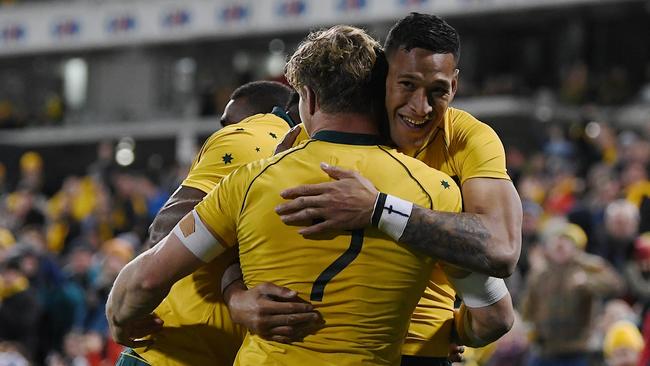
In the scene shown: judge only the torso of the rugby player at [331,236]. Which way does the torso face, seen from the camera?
away from the camera

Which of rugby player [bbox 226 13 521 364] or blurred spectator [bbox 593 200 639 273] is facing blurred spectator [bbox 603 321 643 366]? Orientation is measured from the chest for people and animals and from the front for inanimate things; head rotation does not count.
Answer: blurred spectator [bbox 593 200 639 273]

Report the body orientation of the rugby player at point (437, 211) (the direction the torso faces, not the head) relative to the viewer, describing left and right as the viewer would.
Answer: facing the viewer and to the left of the viewer

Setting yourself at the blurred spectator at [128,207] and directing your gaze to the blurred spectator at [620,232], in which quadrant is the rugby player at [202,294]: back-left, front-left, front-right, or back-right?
front-right

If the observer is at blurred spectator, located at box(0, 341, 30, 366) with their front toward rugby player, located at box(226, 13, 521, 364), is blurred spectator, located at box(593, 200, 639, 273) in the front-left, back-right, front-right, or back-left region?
front-left

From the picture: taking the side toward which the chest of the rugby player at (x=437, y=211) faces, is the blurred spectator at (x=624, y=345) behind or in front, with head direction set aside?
behind

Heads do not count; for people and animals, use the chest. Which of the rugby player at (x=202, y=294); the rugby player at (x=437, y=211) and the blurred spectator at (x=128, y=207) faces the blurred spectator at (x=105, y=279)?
the blurred spectator at (x=128, y=207)

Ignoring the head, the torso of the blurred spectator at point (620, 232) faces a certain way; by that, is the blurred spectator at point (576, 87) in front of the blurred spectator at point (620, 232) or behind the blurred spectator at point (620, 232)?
behind

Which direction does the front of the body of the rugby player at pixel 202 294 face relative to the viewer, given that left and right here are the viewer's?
facing to the right of the viewer

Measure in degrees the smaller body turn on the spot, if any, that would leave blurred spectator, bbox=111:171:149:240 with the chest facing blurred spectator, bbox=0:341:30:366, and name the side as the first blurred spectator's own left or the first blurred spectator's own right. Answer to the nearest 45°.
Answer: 0° — they already face them

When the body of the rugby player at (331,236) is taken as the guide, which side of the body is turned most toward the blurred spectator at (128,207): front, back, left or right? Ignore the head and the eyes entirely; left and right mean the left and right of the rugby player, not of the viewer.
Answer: front

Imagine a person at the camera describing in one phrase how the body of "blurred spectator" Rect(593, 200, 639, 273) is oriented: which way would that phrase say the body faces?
toward the camera

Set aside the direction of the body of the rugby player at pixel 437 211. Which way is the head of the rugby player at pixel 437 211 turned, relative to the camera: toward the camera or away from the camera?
toward the camera

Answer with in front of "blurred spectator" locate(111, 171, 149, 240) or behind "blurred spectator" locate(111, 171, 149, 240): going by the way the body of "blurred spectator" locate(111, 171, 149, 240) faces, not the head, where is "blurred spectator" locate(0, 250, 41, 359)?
in front

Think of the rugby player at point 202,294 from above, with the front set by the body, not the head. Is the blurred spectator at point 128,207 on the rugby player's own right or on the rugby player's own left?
on the rugby player's own left
